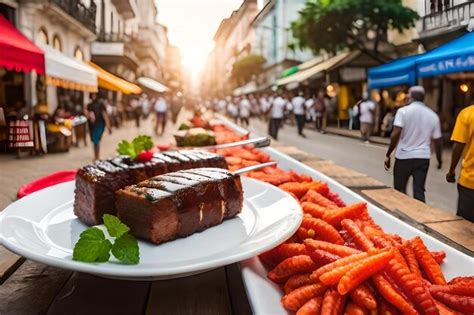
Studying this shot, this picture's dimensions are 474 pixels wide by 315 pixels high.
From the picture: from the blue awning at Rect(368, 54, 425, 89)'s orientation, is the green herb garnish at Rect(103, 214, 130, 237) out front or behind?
out front

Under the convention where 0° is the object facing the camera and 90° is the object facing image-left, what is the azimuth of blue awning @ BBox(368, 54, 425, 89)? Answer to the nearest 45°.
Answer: approximately 45°

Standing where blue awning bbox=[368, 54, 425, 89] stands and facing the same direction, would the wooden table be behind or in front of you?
in front
